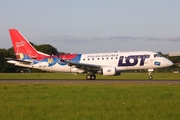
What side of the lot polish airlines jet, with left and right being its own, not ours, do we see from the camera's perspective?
right
